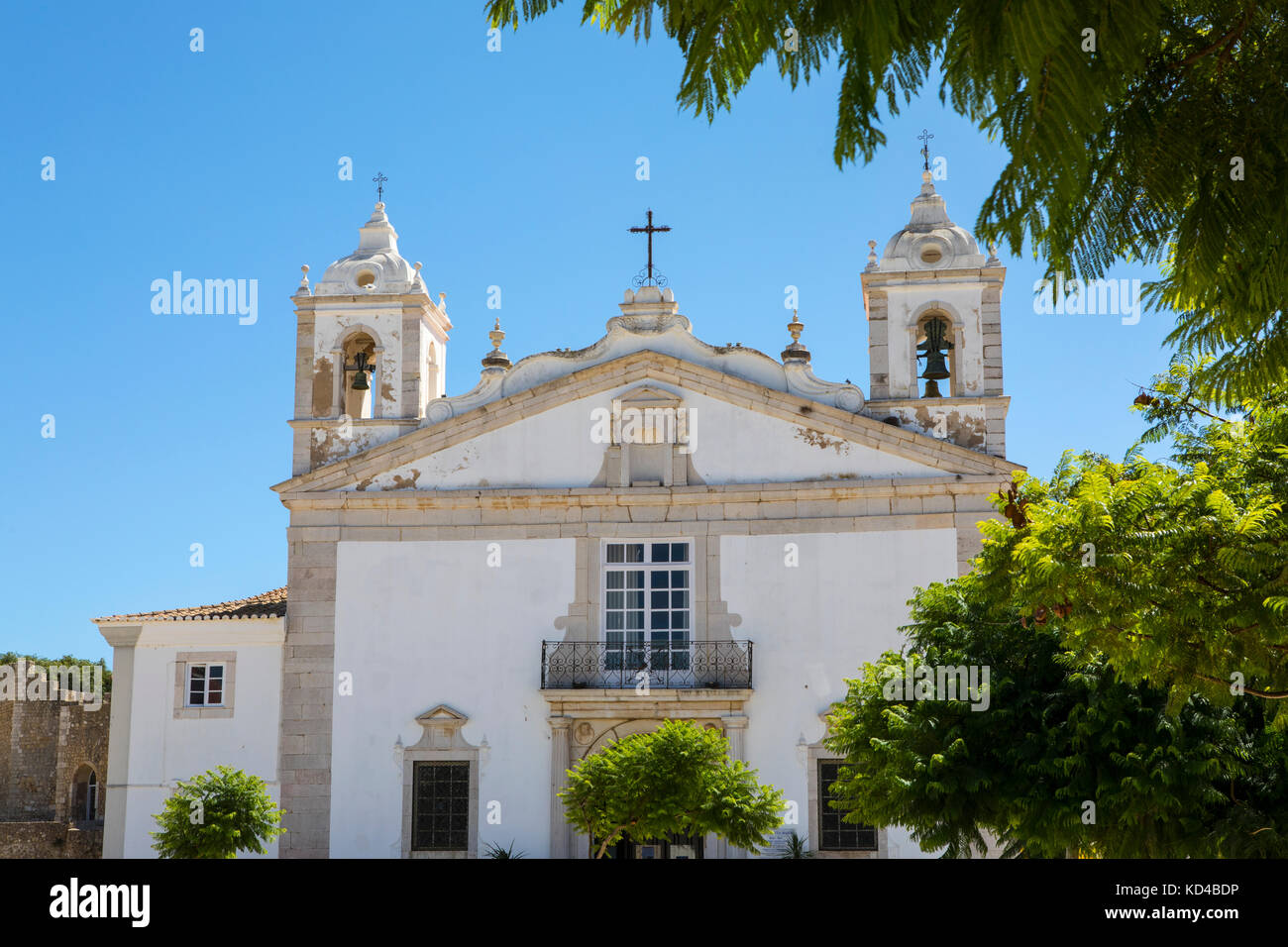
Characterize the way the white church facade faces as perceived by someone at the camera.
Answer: facing the viewer

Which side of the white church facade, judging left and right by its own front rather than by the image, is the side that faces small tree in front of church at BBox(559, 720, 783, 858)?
front
